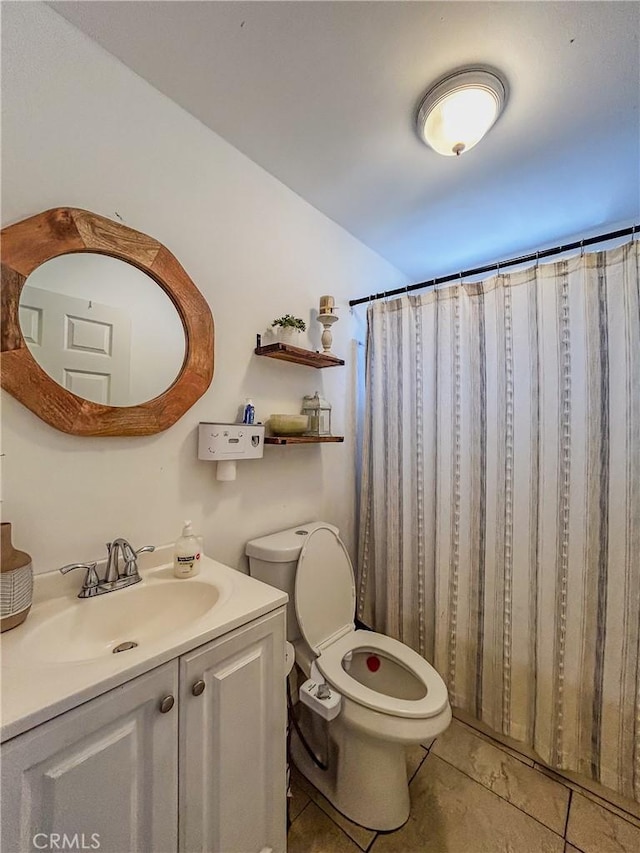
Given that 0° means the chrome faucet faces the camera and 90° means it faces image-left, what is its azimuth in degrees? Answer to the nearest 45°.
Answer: approximately 315°

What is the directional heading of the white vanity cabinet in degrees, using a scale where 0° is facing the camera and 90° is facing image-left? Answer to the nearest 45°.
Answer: approximately 315°

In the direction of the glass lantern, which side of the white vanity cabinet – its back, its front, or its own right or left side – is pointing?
left

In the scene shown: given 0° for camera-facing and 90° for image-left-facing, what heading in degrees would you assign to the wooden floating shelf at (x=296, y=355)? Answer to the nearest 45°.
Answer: approximately 315°

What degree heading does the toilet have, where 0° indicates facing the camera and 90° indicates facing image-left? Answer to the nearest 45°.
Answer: approximately 315°

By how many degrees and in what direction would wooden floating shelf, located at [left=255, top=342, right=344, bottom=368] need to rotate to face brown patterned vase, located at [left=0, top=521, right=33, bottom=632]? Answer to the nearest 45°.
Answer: approximately 90° to its right

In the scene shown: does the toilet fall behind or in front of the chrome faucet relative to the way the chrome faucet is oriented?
in front

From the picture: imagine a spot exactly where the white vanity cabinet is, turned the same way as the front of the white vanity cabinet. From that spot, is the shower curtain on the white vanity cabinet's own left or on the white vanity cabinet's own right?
on the white vanity cabinet's own left

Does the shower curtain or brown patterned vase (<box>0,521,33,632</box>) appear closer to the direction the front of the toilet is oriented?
the shower curtain
